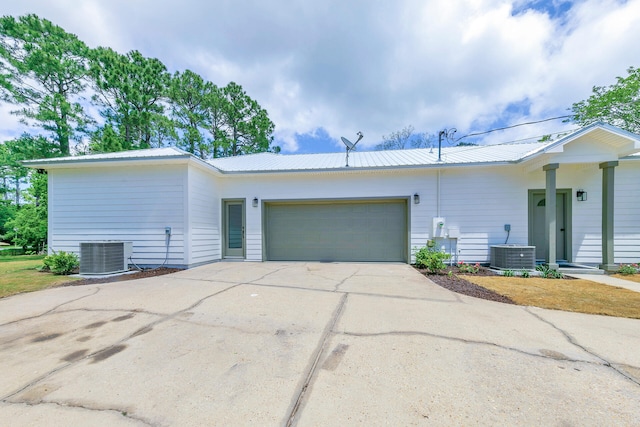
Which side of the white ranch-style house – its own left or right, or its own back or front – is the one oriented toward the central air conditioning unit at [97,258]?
right

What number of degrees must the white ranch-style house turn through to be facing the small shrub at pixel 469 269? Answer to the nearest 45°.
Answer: approximately 90° to its left

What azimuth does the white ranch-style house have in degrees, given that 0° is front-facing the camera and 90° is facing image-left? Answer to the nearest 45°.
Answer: approximately 0°

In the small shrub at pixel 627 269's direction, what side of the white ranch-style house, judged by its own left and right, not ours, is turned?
left

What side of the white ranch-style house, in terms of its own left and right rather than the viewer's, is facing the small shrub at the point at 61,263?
right
